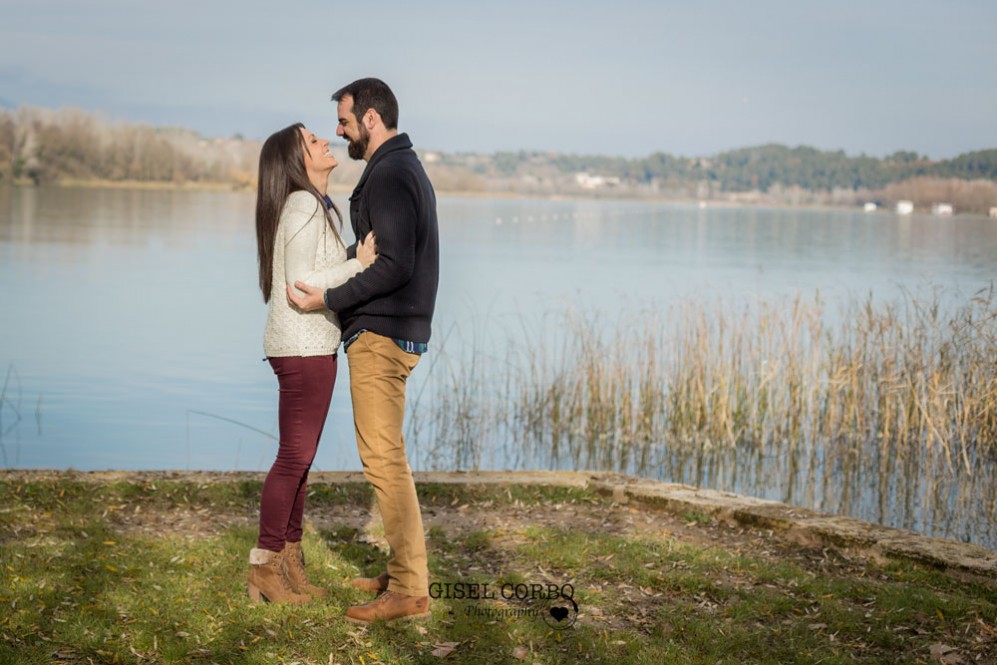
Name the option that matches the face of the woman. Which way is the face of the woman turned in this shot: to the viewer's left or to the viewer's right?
to the viewer's right

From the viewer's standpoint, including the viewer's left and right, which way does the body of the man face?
facing to the left of the viewer

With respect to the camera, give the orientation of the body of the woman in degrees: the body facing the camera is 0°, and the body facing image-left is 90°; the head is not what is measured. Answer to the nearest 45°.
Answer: approximately 270°

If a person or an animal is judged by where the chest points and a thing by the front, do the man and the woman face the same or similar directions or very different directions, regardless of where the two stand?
very different directions

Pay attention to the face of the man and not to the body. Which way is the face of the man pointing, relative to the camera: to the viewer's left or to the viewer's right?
to the viewer's left

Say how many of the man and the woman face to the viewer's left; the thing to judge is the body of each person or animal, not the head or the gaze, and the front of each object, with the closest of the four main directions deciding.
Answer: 1
